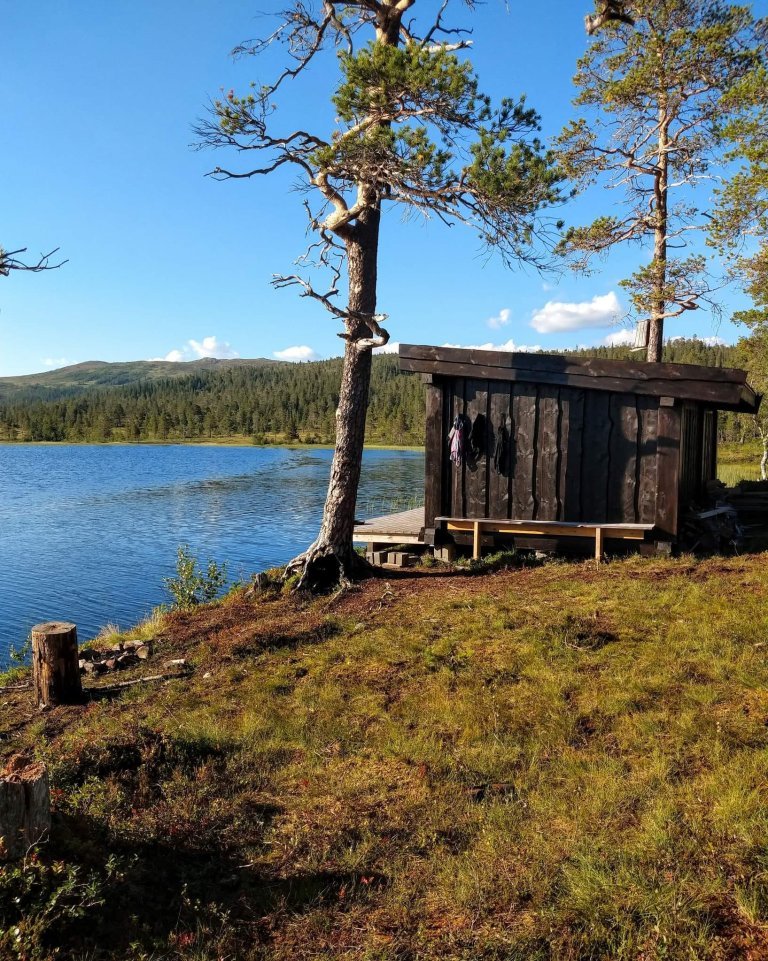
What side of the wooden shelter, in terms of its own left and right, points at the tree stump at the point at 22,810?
left

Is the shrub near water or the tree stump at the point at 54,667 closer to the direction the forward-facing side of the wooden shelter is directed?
the shrub near water

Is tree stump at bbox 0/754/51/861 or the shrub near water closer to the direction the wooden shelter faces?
the shrub near water
